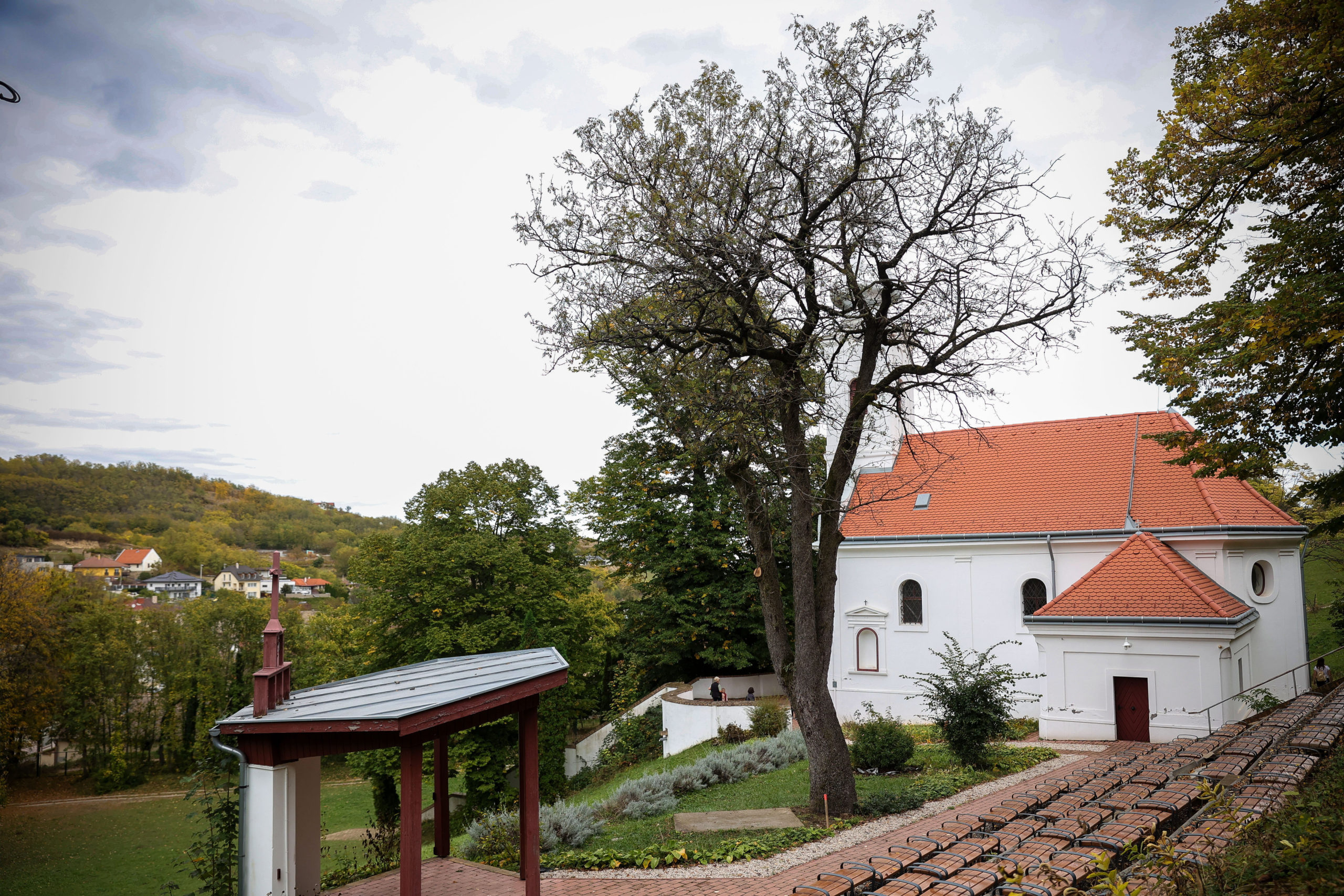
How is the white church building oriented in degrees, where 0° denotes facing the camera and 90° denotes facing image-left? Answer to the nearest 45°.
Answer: approximately 90°

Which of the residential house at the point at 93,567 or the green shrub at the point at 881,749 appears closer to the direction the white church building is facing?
the green shrub

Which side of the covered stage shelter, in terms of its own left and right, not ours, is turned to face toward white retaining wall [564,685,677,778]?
left

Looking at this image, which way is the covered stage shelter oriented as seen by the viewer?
to the viewer's right

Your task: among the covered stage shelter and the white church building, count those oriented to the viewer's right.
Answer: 1
